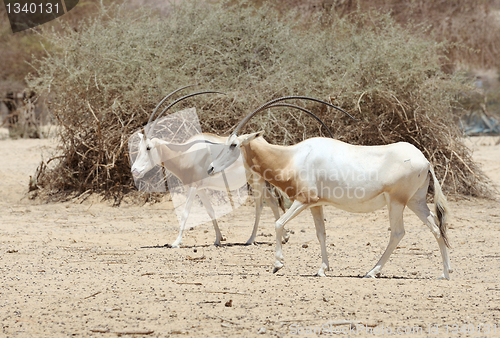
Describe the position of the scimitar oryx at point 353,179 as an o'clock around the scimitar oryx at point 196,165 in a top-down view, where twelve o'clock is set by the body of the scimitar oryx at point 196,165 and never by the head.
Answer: the scimitar oryx at point 353,179 is roughly at 8 o'clock from the scimitar oryx at point 196,165.

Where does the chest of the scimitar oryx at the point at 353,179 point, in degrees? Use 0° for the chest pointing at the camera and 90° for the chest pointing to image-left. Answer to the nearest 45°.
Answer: approximately 90°

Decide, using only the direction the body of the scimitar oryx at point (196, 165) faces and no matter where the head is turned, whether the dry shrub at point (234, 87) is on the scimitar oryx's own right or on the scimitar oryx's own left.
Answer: on the scimitar oryx's own right

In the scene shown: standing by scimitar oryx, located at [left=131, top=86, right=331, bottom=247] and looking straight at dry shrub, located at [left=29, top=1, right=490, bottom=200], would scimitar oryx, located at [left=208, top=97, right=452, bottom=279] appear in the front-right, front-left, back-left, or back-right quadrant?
back-right

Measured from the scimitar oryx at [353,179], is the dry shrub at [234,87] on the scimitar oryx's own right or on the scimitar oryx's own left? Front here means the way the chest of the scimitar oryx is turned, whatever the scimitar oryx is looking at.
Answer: on the scimitar oryx's own right

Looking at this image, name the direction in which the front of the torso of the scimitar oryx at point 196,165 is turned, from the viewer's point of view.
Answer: to the viewer's left

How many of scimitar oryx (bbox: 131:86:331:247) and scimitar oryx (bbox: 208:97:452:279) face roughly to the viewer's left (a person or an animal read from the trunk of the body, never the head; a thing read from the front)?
2

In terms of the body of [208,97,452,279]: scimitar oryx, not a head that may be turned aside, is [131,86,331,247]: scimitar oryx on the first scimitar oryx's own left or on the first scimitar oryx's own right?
on the first scimitar oryx's own right

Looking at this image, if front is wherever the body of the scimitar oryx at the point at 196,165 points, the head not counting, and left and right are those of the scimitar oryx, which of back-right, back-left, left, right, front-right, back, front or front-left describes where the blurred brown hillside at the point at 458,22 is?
back-right

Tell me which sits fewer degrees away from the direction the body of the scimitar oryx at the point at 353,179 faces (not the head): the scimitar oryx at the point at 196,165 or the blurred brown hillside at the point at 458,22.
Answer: the scimitar oryx
